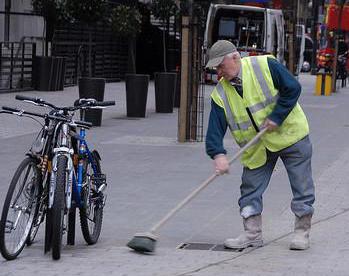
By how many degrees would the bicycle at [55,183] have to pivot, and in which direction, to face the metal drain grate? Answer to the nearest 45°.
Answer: approximately 90° to its left

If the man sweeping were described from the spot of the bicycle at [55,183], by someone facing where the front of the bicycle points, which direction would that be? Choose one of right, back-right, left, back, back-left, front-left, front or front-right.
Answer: left

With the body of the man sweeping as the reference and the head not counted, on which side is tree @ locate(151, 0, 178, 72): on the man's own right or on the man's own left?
on the man's own right
